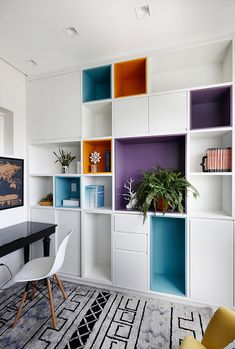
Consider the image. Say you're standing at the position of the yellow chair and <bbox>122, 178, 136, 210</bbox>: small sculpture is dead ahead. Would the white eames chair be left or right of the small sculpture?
left

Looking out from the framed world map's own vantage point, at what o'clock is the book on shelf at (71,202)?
The book on shelf is roughly at 11 o'clock from the framed world map.

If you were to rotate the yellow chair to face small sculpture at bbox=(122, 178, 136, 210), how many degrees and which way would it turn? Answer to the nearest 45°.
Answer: approximately 90° to its right

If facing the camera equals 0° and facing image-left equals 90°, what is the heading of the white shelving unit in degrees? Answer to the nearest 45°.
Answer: approximately 45°

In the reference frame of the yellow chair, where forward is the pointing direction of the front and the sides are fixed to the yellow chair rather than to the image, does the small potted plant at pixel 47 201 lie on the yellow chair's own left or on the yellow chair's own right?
on the yellow chair's own right

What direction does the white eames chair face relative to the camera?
to the viewer's left

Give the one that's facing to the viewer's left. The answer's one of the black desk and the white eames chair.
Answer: the white eames chair

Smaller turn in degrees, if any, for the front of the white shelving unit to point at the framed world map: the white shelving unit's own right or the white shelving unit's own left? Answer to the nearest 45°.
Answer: approximately 45° to the white shelving unit's own right

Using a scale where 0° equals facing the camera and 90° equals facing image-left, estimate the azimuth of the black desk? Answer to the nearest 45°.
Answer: approximately 315°

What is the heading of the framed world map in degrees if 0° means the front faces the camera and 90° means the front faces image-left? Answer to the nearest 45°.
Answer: approximately 315°
